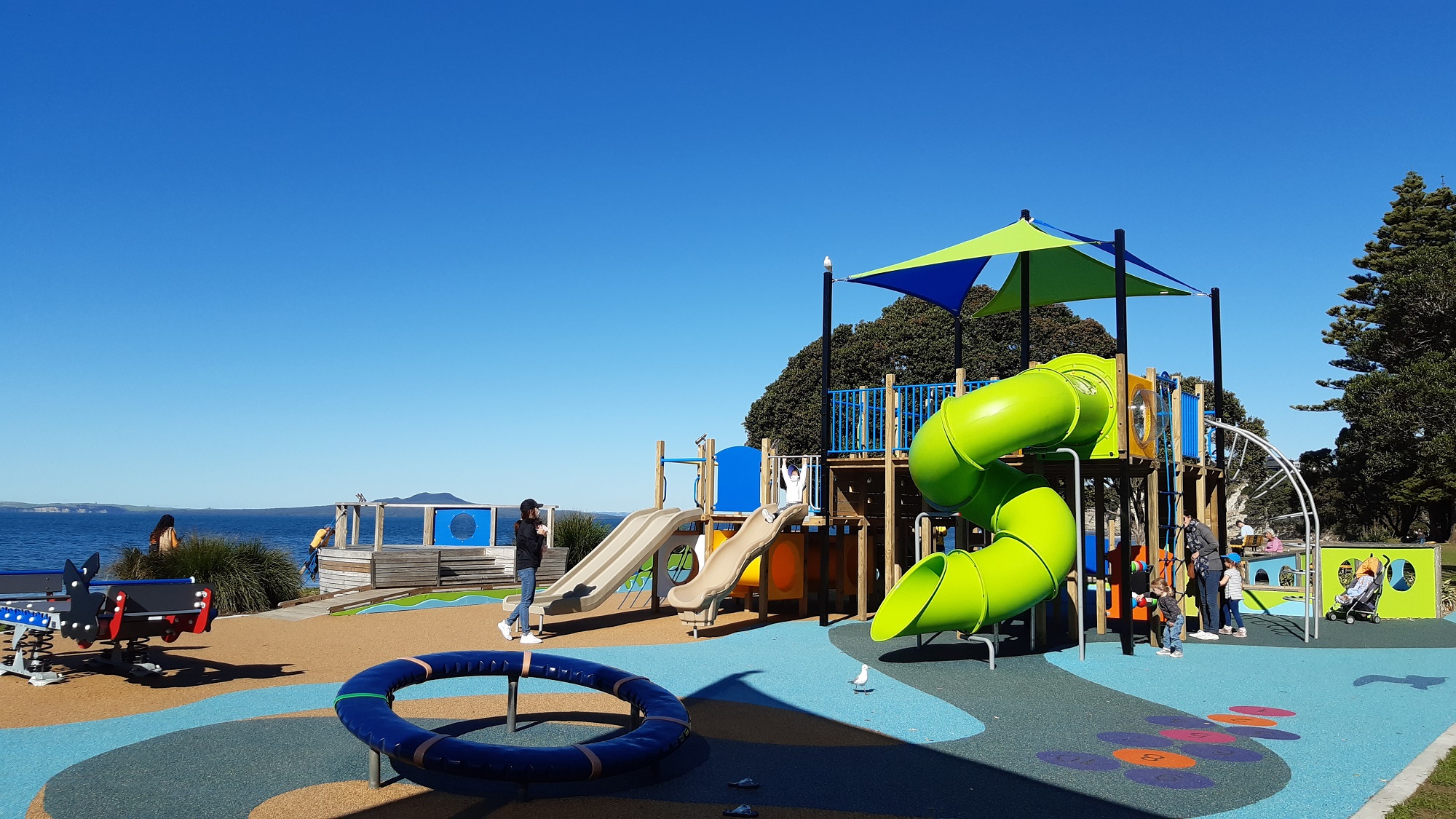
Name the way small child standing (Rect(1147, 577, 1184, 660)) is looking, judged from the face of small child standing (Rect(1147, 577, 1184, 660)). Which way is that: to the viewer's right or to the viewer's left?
to the viewer's left

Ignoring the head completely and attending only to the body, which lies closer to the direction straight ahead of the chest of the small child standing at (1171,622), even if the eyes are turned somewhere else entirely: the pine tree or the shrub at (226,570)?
the shrub

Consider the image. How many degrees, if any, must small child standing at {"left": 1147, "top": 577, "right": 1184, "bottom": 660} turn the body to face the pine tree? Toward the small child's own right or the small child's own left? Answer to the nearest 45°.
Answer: approximately 90° to the small child's own right

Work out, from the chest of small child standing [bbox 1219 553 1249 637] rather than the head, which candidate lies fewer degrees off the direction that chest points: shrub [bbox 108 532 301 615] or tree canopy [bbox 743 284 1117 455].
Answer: the shrub

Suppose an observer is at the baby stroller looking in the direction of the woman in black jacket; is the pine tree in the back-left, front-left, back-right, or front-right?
back-right

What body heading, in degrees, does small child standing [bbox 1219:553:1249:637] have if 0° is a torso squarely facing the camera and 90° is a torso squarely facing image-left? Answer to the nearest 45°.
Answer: approximately 90°

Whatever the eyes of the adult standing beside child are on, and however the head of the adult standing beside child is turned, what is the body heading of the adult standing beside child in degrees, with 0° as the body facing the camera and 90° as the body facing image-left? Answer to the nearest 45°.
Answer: approximately 90°

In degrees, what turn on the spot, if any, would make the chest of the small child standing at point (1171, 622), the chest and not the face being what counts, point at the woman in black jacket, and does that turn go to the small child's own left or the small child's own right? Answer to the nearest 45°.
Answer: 0° — they already face them
